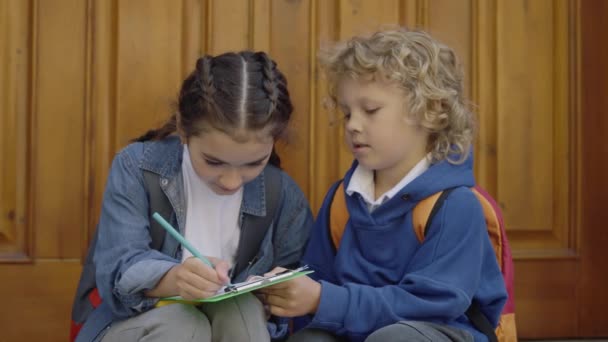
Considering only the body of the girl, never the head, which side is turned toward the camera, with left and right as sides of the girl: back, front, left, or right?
front
